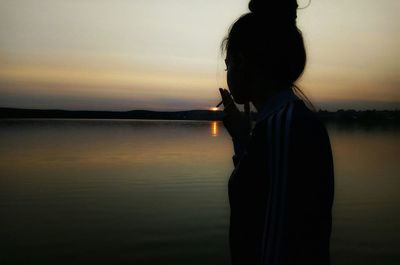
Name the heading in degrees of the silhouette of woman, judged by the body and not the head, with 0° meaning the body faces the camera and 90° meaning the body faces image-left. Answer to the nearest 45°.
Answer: approximately 90°
